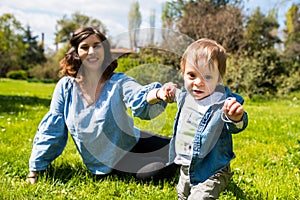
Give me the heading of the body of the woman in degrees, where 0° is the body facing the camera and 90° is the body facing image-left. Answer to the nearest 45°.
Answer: approximately 0°

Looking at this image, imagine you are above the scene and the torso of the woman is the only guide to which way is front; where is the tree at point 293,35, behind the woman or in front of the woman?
behind

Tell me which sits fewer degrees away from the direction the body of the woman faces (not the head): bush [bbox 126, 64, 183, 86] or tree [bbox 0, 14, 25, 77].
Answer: the bush

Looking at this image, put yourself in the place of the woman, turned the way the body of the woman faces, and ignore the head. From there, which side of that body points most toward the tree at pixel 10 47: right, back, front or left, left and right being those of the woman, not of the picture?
back

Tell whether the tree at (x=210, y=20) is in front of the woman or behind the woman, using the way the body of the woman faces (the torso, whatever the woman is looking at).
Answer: behind

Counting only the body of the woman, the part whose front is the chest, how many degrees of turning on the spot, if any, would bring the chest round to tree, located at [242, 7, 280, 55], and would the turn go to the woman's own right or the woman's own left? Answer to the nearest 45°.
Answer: approximately 135° to the woman's own left

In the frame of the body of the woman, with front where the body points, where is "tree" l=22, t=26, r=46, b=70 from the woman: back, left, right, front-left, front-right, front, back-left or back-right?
back
